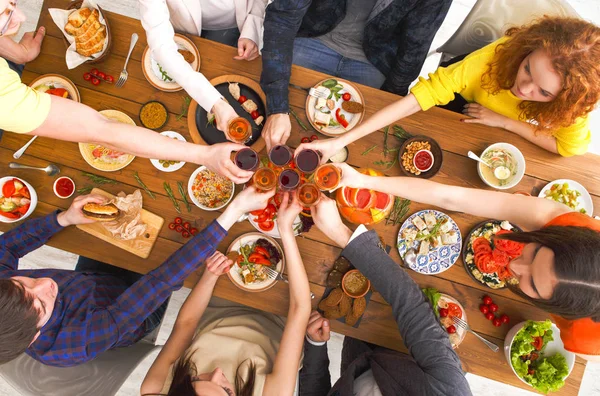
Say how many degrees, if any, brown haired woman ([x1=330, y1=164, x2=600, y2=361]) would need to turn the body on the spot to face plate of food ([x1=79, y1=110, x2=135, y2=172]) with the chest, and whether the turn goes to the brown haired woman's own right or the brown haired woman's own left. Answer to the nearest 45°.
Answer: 0° — they already face it

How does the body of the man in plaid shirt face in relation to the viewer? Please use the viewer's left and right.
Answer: facing away from the viewer and to the right of the viewer

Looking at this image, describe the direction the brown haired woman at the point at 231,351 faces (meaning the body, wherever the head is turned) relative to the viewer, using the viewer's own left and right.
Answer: facing away from the viewer

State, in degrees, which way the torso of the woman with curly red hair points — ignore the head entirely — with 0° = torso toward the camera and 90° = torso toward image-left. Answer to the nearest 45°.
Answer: approximately 45°

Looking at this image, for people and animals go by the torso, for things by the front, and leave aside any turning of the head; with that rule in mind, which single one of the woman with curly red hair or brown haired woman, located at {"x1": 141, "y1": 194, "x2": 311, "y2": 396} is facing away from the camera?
the brown haired woman

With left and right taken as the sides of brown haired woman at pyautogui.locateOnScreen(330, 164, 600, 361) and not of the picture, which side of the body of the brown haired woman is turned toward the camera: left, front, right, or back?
left

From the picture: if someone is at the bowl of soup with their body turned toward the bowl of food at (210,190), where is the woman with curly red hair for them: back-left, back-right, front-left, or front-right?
back-right
